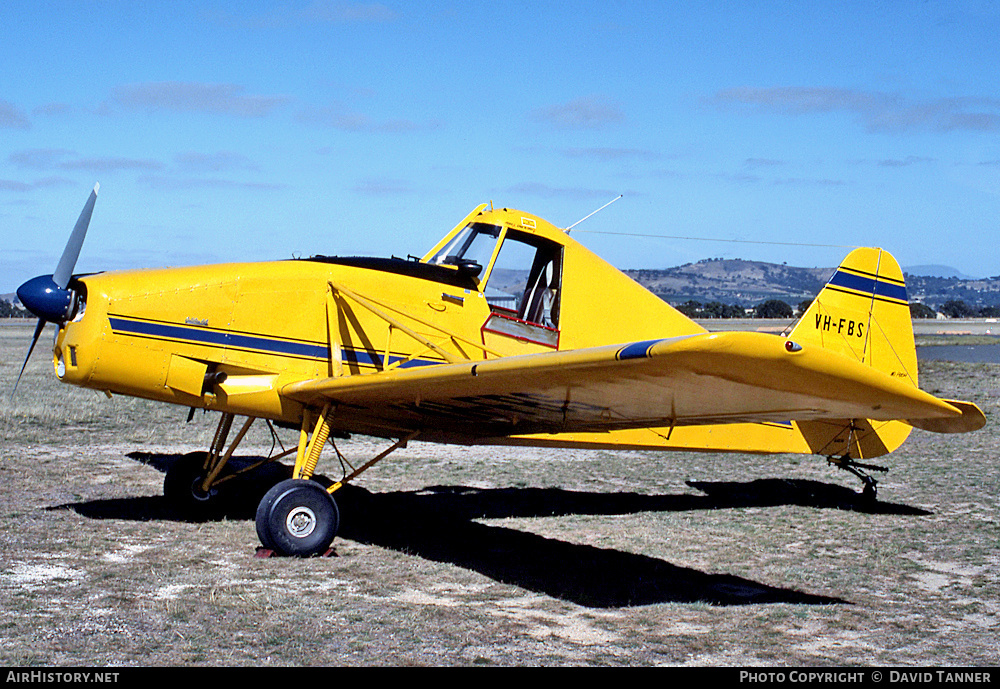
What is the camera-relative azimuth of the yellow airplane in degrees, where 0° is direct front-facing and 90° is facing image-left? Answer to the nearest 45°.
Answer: approximately 45°
